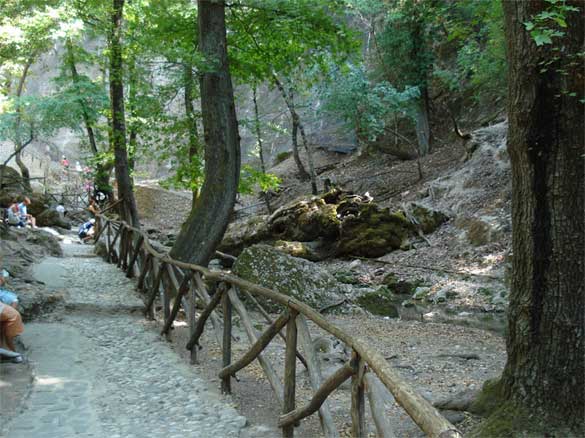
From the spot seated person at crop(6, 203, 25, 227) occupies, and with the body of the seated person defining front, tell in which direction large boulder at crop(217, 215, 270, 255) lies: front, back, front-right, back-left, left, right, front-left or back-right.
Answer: front-right

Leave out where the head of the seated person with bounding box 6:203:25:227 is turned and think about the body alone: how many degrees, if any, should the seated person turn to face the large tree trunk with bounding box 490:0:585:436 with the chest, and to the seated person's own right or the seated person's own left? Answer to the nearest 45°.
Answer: approximately 90° to the seated person's own right

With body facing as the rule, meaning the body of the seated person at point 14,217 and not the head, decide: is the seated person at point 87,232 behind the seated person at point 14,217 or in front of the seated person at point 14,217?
in front

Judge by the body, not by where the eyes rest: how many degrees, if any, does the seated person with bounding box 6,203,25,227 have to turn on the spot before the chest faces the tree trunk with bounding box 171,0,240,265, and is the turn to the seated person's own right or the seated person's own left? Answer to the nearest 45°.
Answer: approximately 90° to the seated person's own right

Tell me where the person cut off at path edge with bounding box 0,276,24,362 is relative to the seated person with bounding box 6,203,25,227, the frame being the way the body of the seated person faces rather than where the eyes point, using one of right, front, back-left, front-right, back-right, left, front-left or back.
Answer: right

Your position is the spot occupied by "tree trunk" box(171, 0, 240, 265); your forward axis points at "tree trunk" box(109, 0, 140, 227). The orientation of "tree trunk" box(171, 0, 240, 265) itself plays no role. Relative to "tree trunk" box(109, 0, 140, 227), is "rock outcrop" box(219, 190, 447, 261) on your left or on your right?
right

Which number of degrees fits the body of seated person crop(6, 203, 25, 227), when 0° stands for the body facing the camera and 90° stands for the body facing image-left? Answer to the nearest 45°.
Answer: approximately 270°

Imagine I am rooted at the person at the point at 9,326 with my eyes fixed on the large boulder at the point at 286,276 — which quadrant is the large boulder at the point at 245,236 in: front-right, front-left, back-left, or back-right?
front-left
